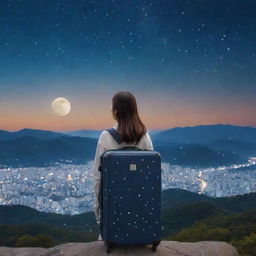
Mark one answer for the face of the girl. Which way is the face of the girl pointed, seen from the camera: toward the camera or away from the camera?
away from the camera

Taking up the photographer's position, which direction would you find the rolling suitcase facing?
facing the viewer
